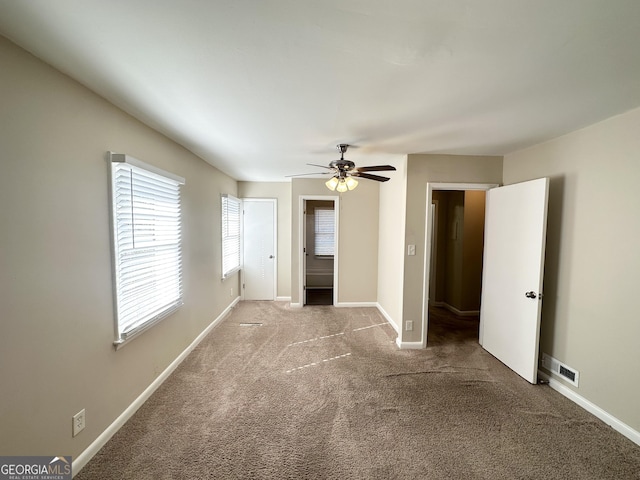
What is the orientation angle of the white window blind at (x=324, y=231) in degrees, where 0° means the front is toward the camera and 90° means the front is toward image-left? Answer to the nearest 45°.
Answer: approximately 0°

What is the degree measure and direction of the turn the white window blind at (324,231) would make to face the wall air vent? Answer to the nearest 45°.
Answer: approximately 45° to its left

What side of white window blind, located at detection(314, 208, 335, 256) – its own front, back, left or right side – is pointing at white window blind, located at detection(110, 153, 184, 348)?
front

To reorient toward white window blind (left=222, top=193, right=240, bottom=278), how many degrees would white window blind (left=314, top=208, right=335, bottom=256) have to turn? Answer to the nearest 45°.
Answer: approximately 45° to its right

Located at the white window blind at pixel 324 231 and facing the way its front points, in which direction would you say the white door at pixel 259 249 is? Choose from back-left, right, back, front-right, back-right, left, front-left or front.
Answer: front-right

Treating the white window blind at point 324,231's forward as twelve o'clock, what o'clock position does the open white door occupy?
The open white door is roughly at 11 o'clock from the white window blind.

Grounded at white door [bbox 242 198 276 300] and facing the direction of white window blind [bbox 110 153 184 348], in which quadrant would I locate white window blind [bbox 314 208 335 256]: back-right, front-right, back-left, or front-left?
back-left
